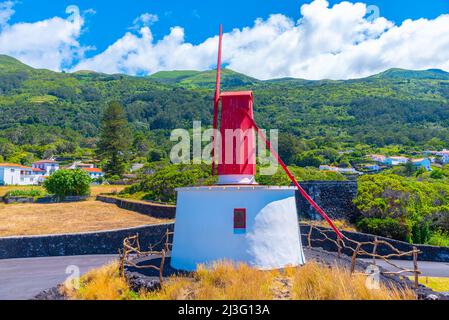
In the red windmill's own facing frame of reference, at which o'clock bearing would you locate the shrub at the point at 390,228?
The shrub is roughly at 4 o'clock from the red windmill.

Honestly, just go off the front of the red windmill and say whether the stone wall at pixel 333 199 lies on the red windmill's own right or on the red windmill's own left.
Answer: on the red windmill's own right

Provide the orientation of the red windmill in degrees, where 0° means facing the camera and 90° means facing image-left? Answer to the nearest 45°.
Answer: approximately 90°

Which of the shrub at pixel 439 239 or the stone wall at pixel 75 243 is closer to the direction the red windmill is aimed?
the stone wall

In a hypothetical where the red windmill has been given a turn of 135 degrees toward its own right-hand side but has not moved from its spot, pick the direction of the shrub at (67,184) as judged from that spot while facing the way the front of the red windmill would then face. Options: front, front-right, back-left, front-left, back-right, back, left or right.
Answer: left

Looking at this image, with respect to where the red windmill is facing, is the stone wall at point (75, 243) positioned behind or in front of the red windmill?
in front

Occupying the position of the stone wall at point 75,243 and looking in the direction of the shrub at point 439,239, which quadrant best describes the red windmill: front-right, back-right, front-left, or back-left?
front-right

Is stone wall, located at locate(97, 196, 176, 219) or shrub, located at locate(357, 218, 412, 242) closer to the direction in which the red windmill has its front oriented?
the stone wall

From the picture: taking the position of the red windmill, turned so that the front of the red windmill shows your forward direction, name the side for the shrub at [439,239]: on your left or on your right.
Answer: on your right

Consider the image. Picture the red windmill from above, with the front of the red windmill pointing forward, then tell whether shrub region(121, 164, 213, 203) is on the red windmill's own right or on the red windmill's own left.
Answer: on the red windmill's own right

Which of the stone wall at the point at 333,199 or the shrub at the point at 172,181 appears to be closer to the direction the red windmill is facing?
the shrub

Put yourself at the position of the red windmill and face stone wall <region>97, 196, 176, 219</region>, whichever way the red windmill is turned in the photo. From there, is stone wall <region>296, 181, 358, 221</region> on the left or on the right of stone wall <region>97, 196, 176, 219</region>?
right

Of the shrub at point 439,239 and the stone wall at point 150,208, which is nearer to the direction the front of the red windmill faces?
the stone wall

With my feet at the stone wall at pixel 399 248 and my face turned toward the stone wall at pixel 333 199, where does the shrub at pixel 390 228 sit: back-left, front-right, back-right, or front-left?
front-right

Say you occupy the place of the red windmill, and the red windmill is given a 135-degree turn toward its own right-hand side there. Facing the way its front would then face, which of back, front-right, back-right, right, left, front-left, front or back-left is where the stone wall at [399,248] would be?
front
